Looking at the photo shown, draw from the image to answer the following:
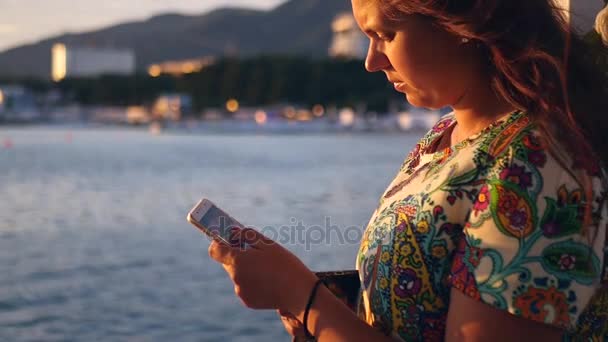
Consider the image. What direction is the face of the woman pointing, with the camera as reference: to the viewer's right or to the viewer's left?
to the viewer's left

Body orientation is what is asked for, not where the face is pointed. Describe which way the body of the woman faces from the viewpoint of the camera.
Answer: to the viewer's left
